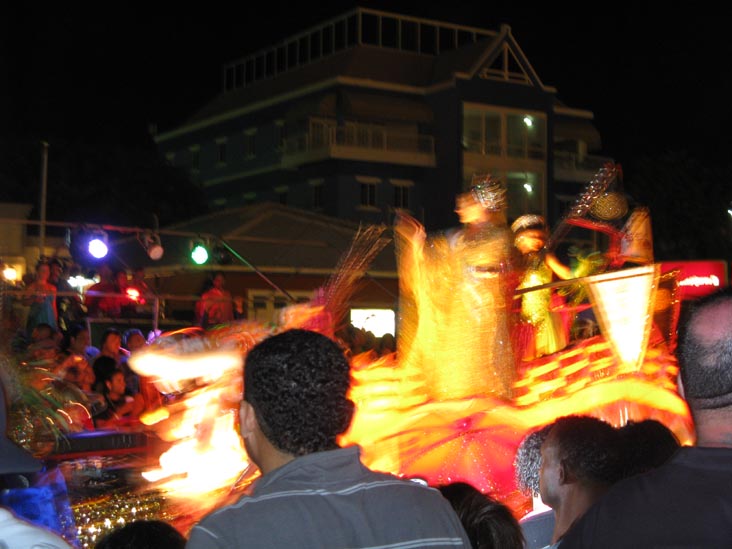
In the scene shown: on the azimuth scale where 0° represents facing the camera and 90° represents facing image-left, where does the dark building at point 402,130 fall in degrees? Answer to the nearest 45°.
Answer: approximately 315°

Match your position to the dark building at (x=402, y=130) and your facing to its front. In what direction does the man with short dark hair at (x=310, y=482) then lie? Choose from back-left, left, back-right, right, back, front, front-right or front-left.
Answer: front-right

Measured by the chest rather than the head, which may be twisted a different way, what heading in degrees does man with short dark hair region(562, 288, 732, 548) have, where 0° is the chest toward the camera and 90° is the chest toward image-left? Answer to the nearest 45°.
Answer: approximately 180°

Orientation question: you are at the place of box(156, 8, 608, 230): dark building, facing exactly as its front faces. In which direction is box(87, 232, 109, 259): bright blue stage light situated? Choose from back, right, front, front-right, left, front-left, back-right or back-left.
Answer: front-right

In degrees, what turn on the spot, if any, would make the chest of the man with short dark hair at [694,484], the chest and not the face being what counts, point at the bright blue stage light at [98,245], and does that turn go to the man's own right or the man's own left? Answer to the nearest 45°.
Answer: approximately 45° to the man's own left

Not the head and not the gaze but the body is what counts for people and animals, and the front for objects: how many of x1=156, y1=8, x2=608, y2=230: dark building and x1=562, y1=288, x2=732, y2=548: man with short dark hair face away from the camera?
1

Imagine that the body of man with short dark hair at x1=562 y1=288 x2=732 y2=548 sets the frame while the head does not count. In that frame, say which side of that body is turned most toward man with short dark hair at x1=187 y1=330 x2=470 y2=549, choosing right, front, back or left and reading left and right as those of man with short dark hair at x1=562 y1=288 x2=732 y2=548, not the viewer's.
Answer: left

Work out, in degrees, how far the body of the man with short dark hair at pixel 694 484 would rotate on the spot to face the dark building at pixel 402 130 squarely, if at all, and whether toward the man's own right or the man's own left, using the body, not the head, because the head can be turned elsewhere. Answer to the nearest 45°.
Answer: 0° — they already face it

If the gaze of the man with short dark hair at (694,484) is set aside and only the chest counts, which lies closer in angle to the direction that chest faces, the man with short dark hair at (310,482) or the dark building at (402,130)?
the dark building

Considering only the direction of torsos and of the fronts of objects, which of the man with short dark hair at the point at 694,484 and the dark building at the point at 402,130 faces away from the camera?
the man with short dark hair
